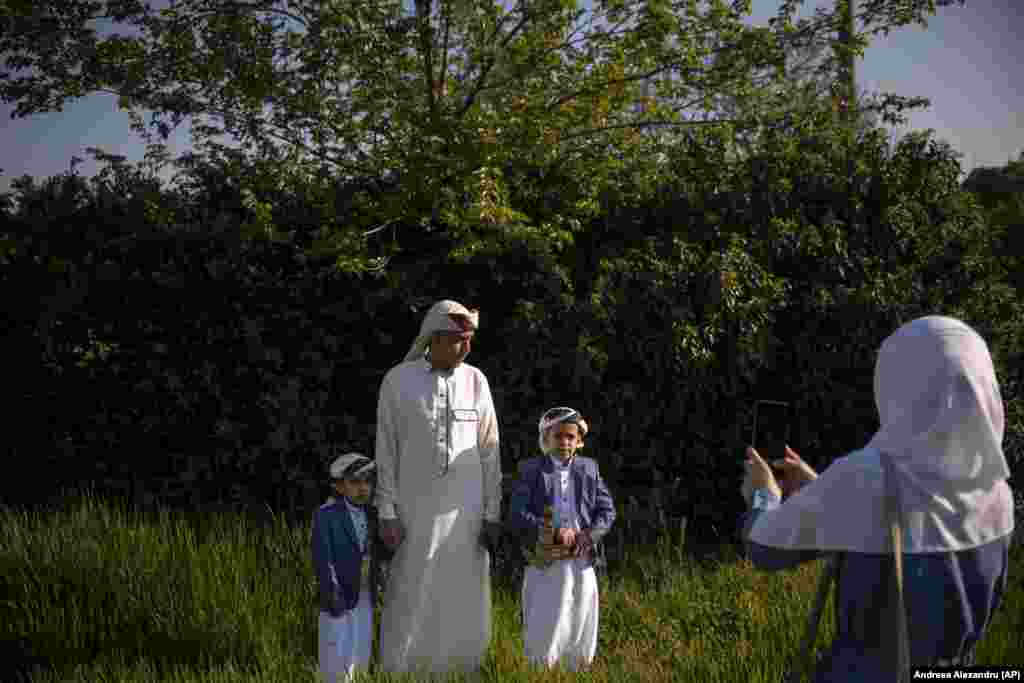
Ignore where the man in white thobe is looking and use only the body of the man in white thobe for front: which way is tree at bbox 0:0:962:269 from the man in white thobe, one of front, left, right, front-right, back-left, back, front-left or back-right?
back

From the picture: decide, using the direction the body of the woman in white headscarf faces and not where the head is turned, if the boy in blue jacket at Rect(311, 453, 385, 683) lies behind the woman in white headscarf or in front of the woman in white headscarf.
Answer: in front

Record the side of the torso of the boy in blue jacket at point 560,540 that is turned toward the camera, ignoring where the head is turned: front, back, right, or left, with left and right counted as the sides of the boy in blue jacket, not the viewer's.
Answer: front

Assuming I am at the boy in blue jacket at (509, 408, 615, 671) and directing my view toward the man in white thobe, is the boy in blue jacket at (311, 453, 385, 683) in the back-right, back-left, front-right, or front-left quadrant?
front-left

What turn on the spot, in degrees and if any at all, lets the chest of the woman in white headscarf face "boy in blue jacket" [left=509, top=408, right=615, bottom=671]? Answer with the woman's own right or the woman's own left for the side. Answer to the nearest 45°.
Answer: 0° — they already face them

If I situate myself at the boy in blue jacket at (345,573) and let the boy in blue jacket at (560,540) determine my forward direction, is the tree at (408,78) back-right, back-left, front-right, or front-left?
front-left

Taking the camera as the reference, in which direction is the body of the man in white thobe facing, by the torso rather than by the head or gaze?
toward the camera

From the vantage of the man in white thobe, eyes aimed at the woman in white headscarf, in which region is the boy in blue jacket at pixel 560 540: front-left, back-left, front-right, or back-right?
front-left

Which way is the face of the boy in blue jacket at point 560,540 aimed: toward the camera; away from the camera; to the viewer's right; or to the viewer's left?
toward the camera

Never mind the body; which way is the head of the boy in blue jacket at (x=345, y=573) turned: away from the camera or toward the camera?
toward the camera

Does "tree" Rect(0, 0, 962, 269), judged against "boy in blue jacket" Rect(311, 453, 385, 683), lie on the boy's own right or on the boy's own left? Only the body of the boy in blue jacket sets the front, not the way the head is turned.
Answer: on the boy's own left

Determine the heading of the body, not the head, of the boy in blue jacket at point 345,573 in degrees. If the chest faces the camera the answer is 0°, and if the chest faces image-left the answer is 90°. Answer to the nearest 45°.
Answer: approximately 315°

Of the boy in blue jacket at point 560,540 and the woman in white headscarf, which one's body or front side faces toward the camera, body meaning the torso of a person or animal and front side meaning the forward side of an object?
the boy in blue jacket

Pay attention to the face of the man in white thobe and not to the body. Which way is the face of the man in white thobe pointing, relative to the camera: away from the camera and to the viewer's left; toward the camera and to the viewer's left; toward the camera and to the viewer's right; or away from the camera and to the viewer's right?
toward the camera and to the viewer's right

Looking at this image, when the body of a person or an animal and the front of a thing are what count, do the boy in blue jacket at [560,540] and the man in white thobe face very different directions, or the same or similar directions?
same or similar directions

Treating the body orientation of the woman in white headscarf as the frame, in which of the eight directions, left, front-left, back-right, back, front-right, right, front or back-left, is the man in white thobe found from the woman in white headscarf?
front
